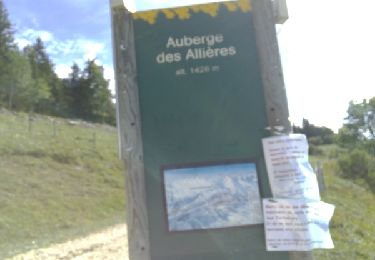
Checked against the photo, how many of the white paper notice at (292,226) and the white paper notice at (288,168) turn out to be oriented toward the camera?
2

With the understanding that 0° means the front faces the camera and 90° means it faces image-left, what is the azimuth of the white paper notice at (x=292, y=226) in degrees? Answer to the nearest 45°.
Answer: approximately 0°

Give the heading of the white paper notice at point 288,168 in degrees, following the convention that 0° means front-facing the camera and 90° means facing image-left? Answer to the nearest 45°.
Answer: approximately 0°
